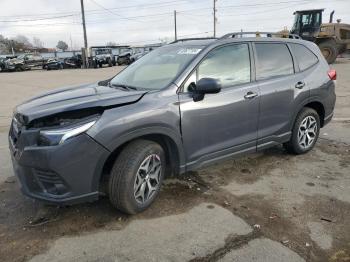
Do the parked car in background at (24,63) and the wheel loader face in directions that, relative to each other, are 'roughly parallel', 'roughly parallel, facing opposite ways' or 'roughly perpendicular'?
roughly perpendicular

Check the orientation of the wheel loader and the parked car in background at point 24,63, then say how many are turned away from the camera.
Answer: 0

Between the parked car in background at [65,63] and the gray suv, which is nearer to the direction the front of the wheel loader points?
the parked car in background

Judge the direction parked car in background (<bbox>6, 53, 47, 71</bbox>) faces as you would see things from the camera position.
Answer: facing the viewer and to the left of the viewer

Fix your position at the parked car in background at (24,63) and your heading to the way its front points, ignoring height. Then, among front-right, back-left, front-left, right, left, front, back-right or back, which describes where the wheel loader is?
left

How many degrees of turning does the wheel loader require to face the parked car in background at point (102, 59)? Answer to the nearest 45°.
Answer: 0° — it already faces it

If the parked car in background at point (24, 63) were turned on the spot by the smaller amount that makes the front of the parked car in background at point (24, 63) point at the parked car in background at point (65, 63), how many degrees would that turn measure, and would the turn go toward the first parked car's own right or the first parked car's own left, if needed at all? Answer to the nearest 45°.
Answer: approximately 135° to the first parked car's own left

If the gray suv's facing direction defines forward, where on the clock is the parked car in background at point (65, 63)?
The parked car in background is roughly at 4 o'clock from the gray suv.

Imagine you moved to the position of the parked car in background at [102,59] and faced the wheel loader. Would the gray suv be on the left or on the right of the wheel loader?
right

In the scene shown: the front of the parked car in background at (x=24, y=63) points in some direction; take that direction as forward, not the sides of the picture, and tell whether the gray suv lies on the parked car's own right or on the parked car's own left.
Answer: on the parked car's own left

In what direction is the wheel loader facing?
to the viewer's left
